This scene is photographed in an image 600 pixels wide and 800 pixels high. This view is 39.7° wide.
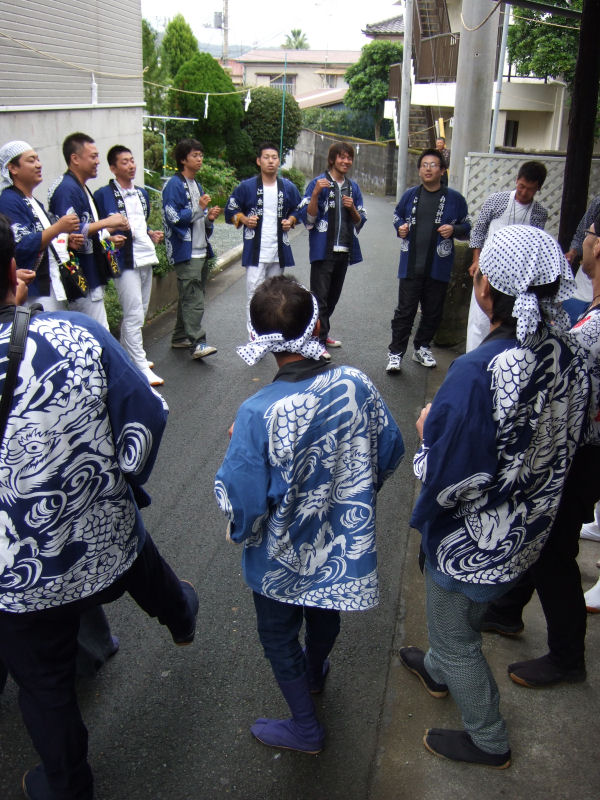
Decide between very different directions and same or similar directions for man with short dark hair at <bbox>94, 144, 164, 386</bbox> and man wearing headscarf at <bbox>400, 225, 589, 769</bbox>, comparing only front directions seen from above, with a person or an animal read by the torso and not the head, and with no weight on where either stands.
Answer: very different directions

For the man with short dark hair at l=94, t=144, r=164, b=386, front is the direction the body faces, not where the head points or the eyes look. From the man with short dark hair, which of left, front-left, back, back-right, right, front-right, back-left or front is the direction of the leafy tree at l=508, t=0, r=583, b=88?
left

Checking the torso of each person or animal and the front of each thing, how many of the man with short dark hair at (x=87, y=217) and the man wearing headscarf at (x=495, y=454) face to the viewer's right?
1

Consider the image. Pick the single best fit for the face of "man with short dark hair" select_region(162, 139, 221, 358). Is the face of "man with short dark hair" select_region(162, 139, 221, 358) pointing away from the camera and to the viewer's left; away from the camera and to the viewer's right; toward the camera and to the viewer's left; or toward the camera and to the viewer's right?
toward the camera and to the viewer's right

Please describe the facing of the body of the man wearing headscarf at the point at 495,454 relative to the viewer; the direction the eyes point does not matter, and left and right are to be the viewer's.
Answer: facing away from the viewer and to the left of the viewer

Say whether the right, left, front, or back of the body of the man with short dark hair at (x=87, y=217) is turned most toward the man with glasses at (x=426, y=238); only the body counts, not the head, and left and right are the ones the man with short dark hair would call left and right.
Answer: front

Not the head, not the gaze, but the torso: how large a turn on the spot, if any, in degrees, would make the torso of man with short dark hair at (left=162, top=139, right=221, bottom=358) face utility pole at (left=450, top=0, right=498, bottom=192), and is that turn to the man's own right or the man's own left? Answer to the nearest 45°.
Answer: approximately 90° to the man's own left

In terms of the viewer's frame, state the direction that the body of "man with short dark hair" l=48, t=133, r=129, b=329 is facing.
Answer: to the viewer's right

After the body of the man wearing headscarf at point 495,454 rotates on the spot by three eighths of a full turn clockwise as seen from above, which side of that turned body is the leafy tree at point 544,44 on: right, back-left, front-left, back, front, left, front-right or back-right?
left

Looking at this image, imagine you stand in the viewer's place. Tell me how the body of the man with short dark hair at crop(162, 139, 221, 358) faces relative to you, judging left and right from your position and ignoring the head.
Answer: facing the viewer and to the right of the viewer

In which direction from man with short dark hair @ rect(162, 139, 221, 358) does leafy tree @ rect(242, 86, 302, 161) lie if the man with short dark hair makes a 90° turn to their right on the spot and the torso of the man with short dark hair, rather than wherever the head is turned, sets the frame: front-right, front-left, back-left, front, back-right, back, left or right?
back-right

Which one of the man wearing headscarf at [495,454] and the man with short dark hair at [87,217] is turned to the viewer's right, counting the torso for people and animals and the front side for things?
the man with short dark hair

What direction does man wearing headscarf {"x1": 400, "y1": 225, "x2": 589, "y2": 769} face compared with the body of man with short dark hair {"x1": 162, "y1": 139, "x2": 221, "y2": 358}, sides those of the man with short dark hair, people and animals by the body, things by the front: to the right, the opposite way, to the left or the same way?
the opposite way

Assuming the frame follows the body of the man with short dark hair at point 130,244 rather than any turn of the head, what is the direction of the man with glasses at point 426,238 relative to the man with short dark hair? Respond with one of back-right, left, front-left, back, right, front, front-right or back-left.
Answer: front-left

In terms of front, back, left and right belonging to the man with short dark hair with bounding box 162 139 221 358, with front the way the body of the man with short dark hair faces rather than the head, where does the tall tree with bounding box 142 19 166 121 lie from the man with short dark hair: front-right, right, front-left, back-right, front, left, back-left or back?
back-left

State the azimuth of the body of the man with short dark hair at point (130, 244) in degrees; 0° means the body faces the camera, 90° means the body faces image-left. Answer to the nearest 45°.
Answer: approximately 315°

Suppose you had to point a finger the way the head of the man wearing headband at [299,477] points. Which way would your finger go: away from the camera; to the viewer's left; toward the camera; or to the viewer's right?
away from the camera

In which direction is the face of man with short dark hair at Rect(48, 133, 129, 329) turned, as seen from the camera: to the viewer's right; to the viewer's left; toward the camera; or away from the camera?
to the viewer's right

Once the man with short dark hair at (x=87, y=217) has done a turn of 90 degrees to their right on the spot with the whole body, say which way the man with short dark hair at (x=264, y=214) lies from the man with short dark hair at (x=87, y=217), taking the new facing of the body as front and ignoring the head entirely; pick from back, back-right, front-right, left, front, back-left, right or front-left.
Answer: back-left
